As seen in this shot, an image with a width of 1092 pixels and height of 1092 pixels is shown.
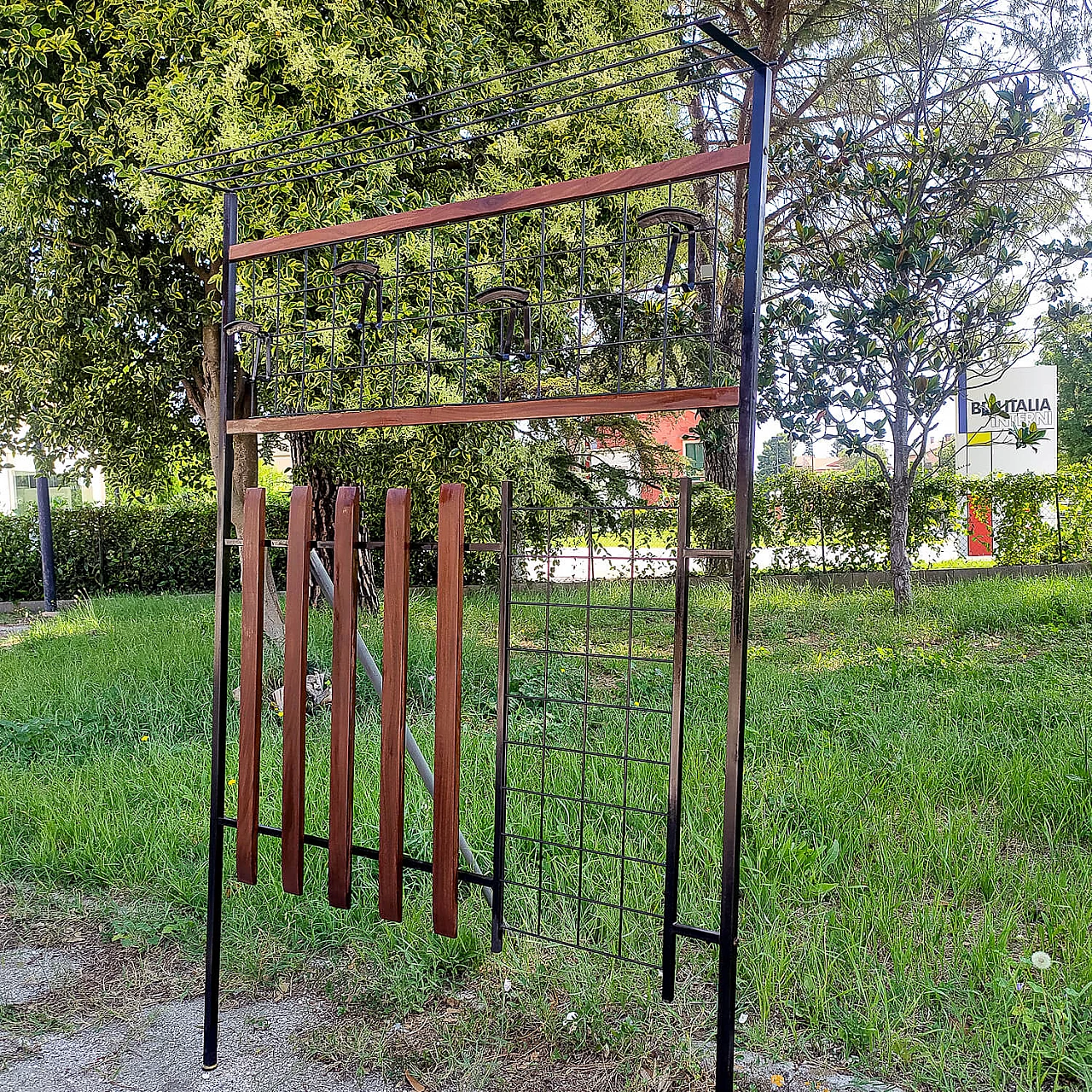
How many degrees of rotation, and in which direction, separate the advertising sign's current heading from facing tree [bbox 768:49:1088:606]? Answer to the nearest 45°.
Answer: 0° — it already faces it

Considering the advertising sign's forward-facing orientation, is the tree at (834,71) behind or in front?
in front

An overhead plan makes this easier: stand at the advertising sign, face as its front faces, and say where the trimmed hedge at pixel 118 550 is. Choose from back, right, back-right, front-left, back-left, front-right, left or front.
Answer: front-right

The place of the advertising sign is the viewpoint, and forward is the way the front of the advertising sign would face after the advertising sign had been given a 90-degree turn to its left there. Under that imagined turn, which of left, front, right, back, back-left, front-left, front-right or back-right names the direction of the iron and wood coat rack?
right

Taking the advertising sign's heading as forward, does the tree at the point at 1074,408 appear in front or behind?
behind

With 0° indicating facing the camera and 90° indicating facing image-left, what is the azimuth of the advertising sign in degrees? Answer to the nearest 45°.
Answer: approximately 0°
